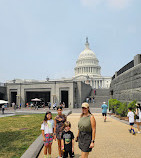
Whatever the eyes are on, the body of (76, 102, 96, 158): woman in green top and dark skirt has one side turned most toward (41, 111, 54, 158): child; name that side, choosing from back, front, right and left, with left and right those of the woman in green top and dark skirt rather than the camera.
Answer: right

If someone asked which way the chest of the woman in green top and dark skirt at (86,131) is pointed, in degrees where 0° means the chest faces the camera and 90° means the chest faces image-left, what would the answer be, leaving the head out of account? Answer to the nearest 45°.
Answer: approximately 45°
